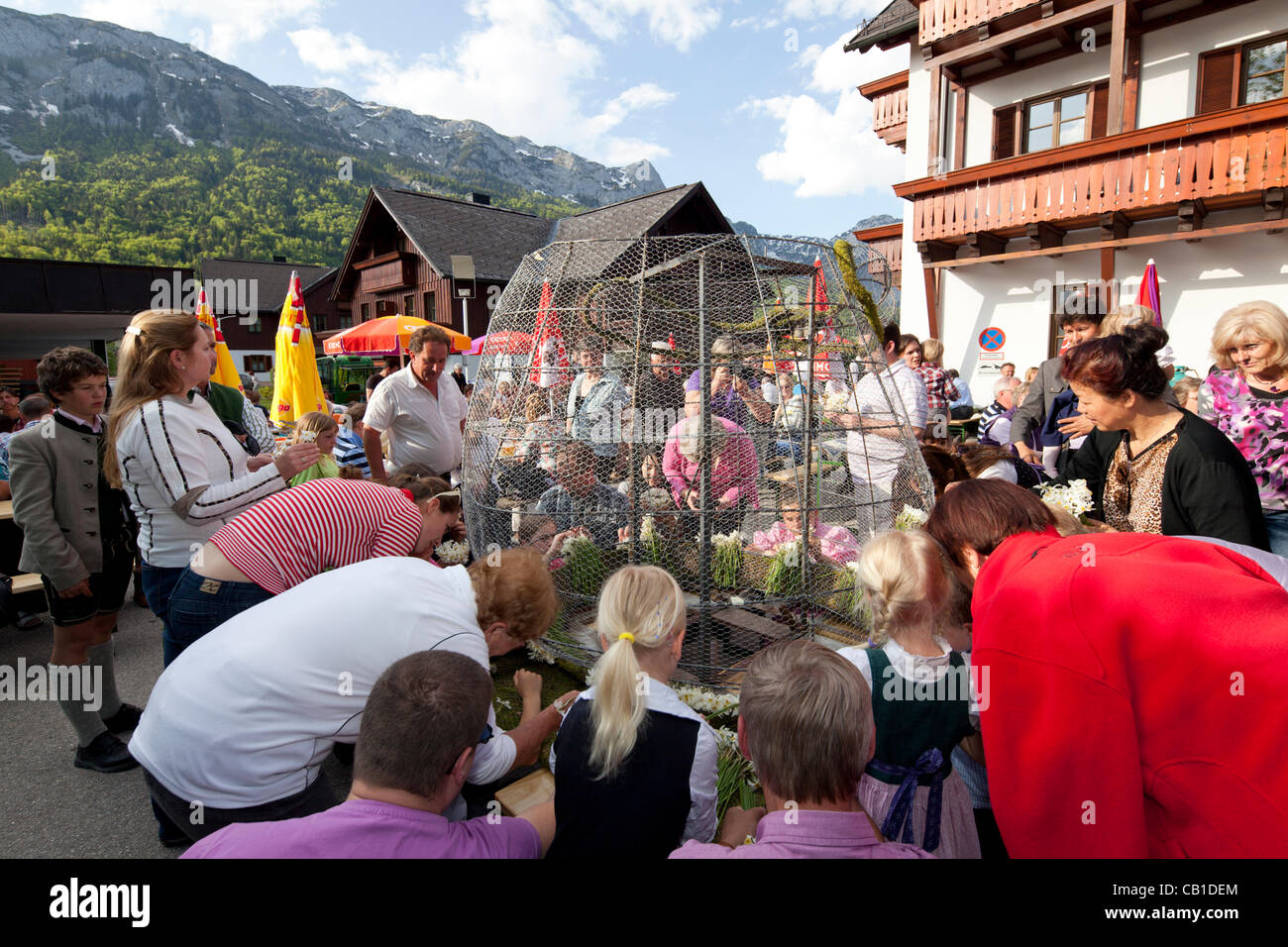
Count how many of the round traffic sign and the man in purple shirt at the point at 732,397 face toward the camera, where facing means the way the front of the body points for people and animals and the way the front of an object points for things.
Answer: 2

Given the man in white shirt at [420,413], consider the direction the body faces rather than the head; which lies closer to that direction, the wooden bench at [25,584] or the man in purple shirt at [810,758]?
the man in purple shirt

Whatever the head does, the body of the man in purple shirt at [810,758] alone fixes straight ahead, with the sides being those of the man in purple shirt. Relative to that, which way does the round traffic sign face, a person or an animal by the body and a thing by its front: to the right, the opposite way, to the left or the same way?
the opposite way

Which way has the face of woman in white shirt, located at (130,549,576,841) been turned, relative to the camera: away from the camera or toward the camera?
away from the camera

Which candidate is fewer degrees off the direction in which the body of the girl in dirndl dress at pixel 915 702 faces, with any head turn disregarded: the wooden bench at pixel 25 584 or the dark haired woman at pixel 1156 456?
the dark haired woman

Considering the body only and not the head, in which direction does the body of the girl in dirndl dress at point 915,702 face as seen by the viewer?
away from the camera

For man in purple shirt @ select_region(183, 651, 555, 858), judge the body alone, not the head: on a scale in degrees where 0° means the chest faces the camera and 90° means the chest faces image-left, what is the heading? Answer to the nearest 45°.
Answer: approximately 225°

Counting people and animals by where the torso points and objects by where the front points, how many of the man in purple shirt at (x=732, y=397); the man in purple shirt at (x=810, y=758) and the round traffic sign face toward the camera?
2

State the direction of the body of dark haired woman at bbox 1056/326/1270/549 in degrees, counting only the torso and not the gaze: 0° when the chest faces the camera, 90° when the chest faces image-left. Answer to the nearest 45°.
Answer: approximately 45°

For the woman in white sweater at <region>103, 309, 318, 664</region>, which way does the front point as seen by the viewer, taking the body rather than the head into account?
to the viewer's right

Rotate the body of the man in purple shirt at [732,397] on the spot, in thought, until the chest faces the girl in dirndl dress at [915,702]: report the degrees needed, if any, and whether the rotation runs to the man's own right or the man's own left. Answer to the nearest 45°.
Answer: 0° — they already face them

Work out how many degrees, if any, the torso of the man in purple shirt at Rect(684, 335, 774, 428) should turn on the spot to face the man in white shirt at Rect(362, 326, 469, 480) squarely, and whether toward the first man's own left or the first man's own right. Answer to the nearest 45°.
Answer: approximately 45° to the first man's own right

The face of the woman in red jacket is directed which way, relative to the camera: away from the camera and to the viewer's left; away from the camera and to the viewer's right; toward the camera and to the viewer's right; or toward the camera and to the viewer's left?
away from the camera and to the viewer's left

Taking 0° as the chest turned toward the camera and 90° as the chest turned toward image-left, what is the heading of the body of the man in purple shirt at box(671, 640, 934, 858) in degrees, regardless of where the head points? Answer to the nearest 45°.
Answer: approximately 180°
